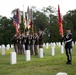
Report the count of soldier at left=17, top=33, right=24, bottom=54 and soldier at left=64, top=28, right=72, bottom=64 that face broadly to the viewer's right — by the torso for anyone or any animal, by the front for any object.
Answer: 0

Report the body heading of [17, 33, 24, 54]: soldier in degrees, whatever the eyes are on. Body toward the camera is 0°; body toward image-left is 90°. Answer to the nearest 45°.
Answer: approximately 45°

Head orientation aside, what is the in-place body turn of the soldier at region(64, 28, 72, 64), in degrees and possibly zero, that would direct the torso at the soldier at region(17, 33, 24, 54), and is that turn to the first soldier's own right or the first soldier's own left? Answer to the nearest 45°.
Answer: approximately 90° to the first soldier's own right

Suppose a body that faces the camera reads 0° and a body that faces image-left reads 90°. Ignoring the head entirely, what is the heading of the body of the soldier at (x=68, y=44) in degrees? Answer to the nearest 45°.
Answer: approximately 45°

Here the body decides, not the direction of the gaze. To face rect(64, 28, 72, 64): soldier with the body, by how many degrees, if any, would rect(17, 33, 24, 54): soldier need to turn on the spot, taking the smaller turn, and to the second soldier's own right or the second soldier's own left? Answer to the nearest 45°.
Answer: approximately 45° to the second soldier's own left
